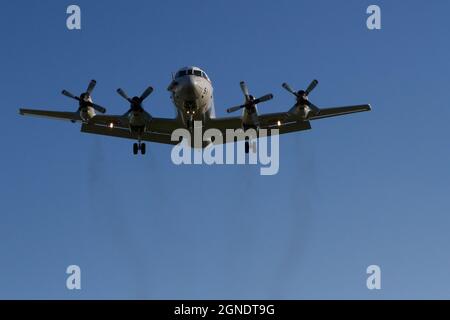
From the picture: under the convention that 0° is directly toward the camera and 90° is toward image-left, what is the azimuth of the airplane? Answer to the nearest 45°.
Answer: approximately 0°
